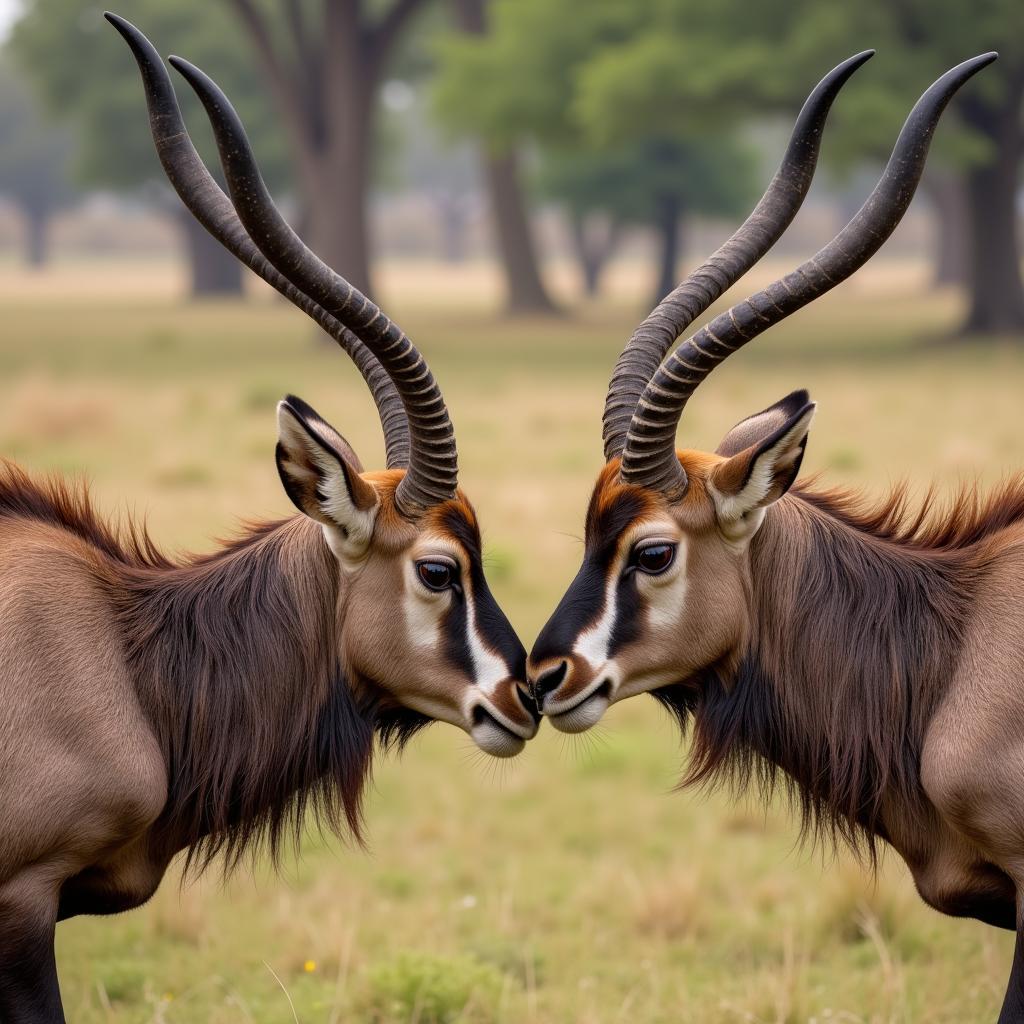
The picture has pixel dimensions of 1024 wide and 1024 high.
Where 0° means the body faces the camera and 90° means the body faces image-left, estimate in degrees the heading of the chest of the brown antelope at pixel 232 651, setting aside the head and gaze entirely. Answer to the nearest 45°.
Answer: approximately 270°

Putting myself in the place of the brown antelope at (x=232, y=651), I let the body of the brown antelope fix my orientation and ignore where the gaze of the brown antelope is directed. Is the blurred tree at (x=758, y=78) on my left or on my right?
on my left

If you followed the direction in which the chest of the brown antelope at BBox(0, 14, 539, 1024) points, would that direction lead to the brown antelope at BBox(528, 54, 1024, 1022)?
yes

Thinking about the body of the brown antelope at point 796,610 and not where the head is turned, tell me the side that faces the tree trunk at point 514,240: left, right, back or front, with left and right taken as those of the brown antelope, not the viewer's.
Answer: right

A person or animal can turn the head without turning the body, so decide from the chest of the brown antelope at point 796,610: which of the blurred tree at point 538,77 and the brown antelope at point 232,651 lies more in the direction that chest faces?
the brown antelope

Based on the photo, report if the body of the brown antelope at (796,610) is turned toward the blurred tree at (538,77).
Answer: no

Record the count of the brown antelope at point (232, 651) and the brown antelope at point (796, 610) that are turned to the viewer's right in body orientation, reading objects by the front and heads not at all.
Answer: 1

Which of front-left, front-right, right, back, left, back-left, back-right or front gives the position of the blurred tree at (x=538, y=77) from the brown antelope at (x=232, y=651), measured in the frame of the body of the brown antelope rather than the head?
left

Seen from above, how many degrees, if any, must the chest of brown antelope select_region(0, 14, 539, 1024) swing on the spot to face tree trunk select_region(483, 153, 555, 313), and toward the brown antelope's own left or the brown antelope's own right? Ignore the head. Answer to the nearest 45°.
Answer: approximately 90° to the brown antelope's own left

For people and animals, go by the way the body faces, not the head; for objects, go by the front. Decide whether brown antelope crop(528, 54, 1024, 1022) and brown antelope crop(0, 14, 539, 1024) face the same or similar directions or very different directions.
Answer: very different directions

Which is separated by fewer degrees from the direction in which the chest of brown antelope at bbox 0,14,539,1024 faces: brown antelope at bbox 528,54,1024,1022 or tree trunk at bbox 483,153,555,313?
the brown antelope

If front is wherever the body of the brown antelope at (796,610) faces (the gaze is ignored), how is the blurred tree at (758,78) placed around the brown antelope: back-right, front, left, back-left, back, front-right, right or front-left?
right

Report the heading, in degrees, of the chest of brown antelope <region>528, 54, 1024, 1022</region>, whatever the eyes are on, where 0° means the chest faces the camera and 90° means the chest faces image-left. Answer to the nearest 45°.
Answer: approximately 90°
